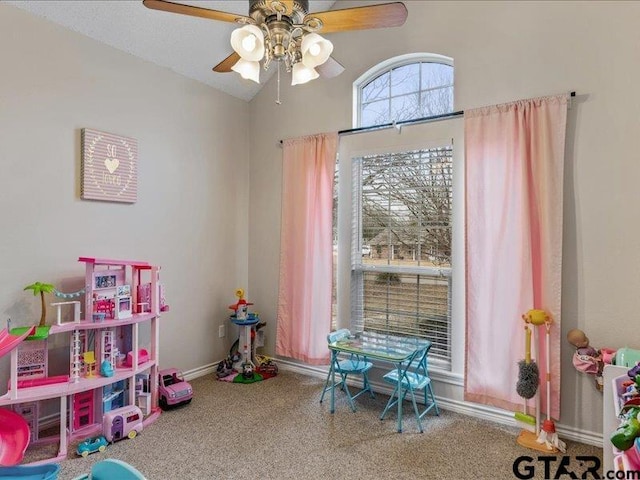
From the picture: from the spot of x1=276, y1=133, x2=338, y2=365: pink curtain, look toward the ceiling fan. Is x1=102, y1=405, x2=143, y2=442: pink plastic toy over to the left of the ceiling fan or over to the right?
right

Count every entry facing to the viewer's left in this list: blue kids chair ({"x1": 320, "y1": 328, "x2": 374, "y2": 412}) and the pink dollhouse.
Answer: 0

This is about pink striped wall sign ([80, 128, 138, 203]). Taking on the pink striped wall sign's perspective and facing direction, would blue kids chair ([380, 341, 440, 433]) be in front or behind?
in front

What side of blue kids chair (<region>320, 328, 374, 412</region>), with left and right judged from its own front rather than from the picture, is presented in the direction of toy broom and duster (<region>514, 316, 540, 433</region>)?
front

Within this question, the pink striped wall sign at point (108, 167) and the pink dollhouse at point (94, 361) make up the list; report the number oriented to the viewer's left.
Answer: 0

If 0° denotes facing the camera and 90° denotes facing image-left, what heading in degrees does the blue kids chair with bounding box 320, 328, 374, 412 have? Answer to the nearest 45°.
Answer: approximately 315°

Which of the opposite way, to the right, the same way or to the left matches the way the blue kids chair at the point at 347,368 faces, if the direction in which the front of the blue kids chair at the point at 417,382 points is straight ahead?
the opposite way

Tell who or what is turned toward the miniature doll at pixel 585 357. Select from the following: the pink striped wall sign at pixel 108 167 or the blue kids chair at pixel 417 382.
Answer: the pink striped wall sign

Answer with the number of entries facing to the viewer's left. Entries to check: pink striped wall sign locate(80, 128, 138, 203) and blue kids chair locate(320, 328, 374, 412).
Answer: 0

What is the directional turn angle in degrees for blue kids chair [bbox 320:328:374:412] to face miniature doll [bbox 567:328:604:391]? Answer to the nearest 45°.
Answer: approximately 45° to its left

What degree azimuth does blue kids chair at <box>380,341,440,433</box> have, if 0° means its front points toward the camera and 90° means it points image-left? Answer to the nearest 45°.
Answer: approximately 135°

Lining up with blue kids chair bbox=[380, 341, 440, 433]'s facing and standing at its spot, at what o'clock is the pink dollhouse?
The pink dollhouse is roughly at 10 o'clock from the blue kids chair.
